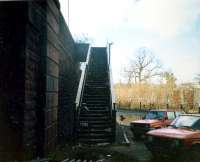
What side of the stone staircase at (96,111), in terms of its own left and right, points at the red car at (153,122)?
left

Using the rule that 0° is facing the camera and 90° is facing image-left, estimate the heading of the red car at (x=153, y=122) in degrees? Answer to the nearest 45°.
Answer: approximately 45°

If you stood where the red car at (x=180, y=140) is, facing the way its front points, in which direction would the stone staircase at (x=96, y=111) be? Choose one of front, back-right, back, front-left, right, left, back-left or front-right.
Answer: right

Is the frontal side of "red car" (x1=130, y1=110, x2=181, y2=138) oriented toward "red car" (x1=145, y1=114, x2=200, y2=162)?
no

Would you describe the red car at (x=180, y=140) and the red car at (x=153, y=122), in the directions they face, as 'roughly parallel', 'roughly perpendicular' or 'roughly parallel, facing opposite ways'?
roughly parallel

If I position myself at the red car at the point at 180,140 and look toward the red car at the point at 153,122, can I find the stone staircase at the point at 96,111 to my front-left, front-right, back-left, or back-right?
front-left

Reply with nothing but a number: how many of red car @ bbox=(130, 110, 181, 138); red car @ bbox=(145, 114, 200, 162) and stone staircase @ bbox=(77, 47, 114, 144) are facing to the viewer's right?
0

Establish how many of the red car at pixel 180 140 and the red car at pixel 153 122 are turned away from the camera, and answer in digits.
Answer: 0

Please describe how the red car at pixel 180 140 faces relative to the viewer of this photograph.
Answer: facing the viewer and to the left of the viewer

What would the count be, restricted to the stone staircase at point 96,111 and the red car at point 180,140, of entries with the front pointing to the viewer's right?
0

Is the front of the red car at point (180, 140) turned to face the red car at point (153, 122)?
no

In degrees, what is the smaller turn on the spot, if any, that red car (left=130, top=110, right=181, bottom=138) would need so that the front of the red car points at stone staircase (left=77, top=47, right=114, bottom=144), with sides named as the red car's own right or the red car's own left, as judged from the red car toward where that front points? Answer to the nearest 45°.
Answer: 0° — it already faces it

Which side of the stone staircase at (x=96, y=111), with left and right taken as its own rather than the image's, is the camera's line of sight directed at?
front
